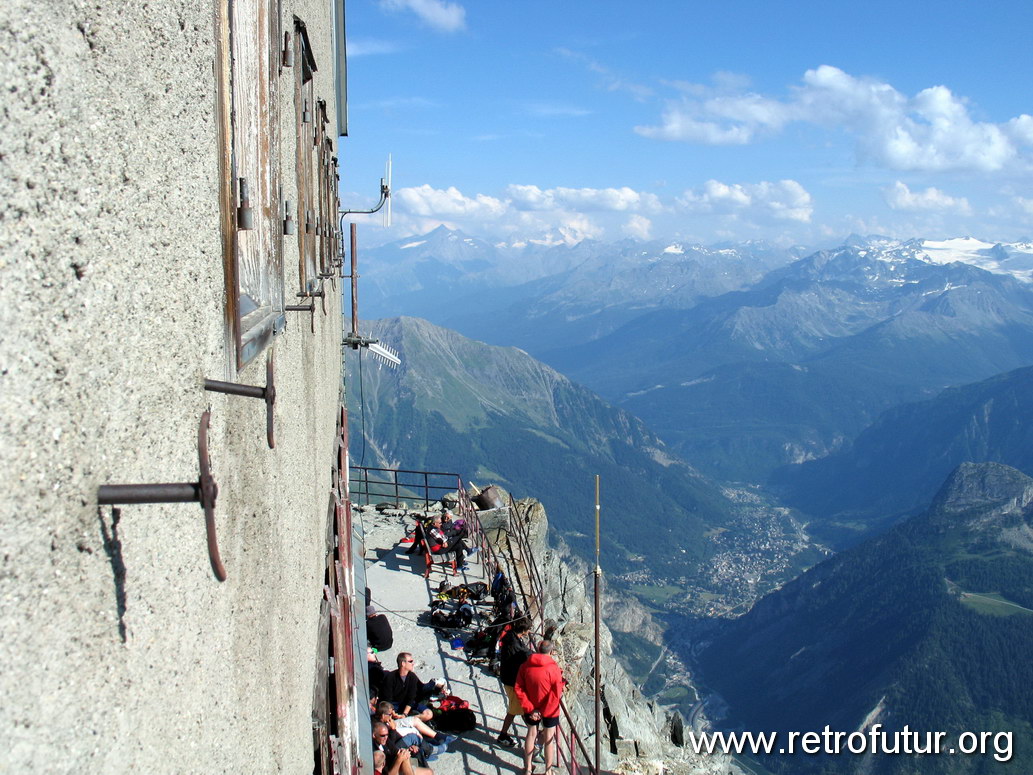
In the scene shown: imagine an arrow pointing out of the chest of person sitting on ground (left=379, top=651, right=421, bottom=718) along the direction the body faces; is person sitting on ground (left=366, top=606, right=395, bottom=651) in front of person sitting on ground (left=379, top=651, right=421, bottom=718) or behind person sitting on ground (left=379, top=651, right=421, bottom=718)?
behind

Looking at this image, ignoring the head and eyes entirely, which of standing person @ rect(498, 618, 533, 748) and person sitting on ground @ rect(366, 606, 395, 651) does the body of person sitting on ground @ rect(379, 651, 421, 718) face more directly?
the standing person

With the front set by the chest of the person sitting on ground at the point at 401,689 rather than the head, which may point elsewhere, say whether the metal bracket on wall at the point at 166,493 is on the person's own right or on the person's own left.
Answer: on the person's own right

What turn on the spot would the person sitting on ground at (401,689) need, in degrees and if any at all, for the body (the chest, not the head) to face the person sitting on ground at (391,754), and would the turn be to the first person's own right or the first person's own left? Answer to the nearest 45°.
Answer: approximately 45° to the first person's own right

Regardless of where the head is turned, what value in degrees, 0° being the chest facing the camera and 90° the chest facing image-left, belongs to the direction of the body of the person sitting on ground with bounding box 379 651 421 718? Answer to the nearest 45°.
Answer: approximately 315°

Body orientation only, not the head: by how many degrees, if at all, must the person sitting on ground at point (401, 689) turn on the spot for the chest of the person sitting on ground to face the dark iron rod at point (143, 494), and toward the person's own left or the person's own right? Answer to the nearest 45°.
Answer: approximately 45° to the person's own right

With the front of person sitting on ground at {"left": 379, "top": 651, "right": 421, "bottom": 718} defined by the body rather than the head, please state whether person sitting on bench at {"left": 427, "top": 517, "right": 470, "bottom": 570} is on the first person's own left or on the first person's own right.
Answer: on the first person's own left
